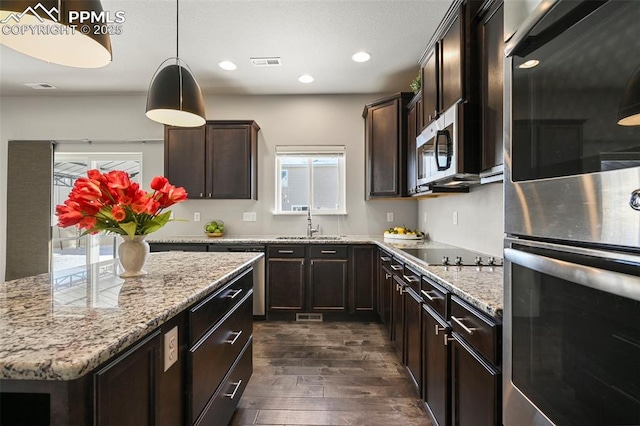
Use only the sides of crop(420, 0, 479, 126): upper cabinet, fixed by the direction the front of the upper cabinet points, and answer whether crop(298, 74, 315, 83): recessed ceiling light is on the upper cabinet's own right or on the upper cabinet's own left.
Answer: on the upper cabinet's own right

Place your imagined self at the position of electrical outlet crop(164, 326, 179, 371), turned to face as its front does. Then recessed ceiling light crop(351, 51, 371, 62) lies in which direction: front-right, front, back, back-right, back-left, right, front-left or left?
left

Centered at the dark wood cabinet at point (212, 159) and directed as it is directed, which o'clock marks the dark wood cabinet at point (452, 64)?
the dark wood cabinet at point (452, 64) is roughly at 11 o'clock from the dark wood cabinet at point (212, 159).

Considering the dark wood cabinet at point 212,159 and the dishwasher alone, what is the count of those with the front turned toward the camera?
2

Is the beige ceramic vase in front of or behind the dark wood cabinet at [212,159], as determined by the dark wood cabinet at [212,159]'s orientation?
in front

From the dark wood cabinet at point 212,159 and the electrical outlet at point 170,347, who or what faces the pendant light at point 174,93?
the dark wood cabinet

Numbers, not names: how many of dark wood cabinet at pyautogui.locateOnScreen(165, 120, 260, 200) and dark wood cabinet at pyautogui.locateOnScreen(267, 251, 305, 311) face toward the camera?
2

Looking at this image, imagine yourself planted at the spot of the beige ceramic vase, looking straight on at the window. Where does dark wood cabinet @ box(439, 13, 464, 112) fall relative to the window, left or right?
right
